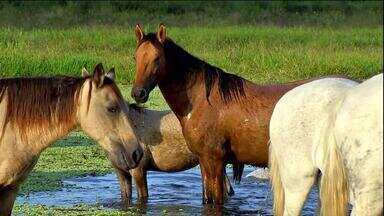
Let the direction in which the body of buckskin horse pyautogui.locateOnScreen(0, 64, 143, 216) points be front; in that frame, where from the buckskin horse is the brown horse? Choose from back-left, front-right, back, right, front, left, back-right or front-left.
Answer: front-left

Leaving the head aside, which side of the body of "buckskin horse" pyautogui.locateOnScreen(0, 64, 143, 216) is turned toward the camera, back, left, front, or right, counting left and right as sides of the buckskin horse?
right

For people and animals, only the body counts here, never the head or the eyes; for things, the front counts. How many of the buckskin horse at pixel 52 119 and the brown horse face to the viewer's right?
1

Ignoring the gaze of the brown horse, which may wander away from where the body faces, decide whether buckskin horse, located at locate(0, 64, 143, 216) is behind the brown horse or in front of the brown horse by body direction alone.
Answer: in front

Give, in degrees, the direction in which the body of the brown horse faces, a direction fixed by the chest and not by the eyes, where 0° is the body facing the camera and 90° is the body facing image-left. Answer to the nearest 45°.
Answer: approximately 45°

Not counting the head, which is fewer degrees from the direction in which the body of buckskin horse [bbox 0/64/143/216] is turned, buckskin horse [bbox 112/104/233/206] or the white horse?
the white horse

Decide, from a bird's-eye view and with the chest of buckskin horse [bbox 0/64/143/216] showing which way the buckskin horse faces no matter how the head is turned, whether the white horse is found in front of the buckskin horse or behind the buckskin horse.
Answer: in front
